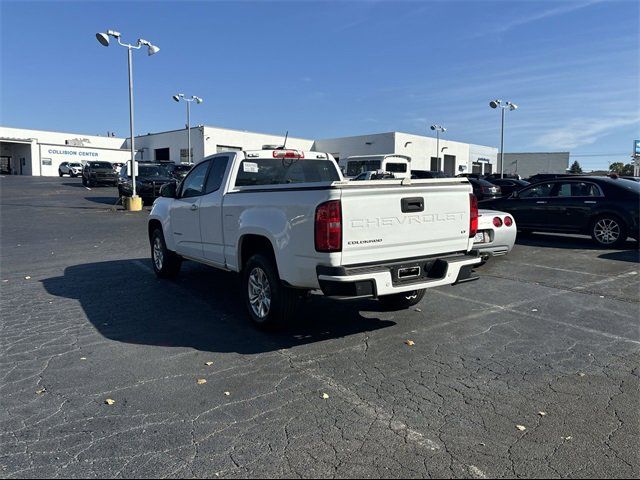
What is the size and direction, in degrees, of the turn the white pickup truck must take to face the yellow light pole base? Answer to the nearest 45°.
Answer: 0° — it already faces it

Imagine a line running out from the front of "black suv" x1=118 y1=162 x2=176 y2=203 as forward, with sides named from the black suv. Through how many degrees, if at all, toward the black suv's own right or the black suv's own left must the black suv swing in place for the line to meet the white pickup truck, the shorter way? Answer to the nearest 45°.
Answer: approximately 45° to the black suv's own left

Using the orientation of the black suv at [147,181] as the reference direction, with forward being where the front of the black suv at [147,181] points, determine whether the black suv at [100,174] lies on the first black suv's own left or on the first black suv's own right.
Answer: on the first black suv's own right

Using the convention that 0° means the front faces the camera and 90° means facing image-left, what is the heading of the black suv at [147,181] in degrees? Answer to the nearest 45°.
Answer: approximately 45°

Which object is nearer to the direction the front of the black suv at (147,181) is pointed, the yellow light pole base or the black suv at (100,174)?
the yellow light pole base

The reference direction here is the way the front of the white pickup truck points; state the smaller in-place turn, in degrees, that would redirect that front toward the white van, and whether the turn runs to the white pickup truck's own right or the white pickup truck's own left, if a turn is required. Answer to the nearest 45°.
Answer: approximately 45° to the white pickup truck's own right

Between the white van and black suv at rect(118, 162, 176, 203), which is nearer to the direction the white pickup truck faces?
the black suv

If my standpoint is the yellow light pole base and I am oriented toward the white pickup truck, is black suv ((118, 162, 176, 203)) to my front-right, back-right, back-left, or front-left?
back-left

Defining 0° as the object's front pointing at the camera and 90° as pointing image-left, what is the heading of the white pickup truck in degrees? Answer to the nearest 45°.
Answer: approximately 135°

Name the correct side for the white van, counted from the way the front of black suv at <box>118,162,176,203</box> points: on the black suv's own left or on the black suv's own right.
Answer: on the black suv's own left
